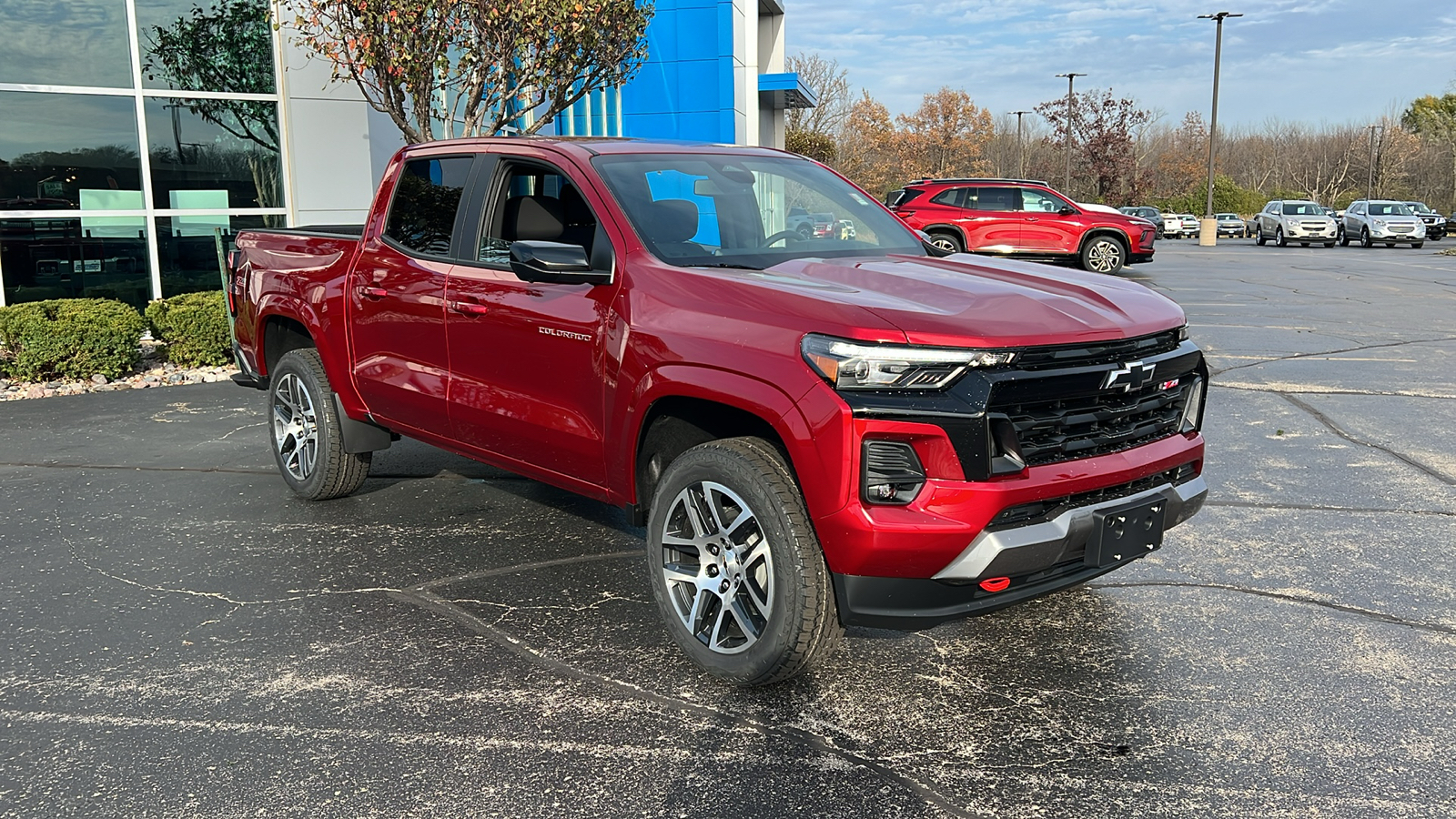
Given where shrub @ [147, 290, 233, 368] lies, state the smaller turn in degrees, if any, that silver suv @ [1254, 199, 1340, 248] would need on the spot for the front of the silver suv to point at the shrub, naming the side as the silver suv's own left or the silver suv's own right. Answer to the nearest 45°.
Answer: approximately 45° to the silver suv's own right

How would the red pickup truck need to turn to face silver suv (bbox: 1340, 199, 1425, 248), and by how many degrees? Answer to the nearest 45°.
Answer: approximately 90° to its left

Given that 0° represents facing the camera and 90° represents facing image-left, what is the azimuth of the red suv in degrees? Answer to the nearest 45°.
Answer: approximately 270°

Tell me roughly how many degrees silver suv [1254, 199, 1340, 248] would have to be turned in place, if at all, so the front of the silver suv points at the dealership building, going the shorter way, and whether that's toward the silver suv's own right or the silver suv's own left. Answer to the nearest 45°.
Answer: approximately 45° to the silver suv's own right

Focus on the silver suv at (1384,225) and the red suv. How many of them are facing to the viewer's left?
0

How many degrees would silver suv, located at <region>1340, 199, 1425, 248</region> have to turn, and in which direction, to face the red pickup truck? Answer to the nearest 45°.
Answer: approximately 45° to its right

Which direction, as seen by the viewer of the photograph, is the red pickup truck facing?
facing the viewer and to the right of the viewer

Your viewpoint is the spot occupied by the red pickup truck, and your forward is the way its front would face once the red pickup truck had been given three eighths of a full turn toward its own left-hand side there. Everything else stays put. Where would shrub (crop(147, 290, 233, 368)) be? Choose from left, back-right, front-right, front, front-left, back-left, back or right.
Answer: front-left

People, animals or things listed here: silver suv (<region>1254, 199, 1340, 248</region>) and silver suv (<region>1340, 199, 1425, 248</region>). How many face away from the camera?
0

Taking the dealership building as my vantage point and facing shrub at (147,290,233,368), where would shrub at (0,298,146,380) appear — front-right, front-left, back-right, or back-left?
front-right

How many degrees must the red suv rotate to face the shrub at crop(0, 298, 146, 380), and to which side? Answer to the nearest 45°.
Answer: approximately 135° to its right

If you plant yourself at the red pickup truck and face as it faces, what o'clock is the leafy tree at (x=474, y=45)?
The leafy tree is roughly at 7 o'clock from the red pickup truck.

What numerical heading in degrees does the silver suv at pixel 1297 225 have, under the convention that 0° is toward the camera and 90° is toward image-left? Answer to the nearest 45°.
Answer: approximately 315°

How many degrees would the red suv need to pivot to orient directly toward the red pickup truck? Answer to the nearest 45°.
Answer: approximately 90° to its right
